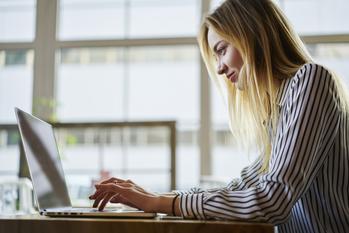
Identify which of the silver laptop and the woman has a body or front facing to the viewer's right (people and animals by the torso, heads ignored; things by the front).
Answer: the silver laptop

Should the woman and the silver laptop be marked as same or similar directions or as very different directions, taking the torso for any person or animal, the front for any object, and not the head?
very different directions

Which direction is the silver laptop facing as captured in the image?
to the viewer's right

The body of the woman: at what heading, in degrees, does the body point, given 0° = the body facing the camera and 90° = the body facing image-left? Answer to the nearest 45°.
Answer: approximately 90°

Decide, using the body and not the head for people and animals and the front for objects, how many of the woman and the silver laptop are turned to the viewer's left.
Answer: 1
